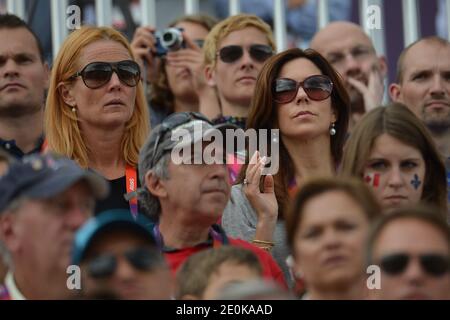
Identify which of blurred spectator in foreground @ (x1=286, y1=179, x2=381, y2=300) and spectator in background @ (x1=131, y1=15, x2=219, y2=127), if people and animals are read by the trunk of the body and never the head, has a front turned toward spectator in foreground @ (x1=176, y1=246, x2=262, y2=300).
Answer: spectator in background @ (x1=131, y1=15, x2=219, y2=127)

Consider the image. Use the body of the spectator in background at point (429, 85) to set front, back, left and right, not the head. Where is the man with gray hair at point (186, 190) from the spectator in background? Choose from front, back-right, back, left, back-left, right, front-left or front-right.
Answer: right

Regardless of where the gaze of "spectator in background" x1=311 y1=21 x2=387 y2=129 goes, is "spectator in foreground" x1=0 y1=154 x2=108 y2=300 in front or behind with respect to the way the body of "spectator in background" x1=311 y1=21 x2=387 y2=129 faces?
in front

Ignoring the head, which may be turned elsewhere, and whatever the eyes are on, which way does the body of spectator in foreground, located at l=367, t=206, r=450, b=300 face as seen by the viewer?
toward the camera

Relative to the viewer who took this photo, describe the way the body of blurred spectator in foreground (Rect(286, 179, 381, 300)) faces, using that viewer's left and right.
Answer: facing the viewer

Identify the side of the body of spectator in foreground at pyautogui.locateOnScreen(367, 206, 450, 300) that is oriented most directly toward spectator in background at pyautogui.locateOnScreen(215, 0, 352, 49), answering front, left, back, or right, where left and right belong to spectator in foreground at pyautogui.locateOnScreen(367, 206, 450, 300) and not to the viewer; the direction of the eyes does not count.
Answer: back

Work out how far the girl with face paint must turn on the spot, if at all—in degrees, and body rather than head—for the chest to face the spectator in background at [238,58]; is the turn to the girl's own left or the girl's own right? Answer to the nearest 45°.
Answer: approximately 135° to the girl's own right

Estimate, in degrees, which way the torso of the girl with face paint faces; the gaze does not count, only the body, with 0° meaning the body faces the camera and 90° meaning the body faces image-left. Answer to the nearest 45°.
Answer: approximately 0°

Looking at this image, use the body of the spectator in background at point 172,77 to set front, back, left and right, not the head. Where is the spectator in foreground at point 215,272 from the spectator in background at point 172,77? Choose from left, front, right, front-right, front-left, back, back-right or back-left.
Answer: front

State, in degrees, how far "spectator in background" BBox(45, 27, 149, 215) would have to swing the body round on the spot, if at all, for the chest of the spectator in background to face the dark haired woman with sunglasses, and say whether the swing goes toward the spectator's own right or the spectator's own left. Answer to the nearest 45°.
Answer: approximately 45° to the spectator's own left

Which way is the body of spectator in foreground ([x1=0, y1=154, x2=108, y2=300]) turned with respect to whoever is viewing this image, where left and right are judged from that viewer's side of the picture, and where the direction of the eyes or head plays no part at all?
facing the viewer and to the right of the viewer

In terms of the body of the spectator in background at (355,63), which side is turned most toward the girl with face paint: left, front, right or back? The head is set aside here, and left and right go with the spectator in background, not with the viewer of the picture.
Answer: front

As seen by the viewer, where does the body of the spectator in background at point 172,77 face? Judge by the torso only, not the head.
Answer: toward the camera

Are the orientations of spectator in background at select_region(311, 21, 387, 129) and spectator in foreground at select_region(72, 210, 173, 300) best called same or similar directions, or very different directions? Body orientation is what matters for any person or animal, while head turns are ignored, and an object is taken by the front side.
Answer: same or similar directions

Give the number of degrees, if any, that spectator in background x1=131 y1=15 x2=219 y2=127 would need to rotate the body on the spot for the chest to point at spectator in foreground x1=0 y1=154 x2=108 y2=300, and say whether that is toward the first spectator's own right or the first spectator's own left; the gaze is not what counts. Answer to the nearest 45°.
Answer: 0° — they already face them
